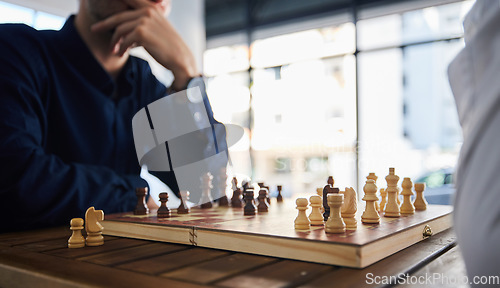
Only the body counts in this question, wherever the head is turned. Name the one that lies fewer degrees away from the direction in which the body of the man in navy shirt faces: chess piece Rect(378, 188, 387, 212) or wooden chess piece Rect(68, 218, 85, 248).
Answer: the chess piece

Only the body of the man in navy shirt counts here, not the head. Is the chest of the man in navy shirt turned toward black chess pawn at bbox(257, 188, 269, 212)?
yes

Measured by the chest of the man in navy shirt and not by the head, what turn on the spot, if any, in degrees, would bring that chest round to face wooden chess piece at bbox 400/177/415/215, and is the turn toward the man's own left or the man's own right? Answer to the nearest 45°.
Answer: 0° — they already face it

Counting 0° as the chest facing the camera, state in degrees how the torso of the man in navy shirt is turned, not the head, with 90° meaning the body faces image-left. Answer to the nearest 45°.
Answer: approximately 315°

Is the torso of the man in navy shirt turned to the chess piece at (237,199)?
yes

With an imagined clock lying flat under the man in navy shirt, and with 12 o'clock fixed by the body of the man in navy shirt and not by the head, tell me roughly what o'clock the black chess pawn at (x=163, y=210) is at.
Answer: The black chess pawn is roughly at 1 o'clock from the man in navy shirt.
